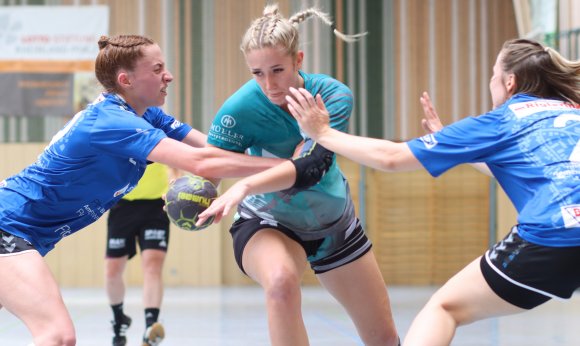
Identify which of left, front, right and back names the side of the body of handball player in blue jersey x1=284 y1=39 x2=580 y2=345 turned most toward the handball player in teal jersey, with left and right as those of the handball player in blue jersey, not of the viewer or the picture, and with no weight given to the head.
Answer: front

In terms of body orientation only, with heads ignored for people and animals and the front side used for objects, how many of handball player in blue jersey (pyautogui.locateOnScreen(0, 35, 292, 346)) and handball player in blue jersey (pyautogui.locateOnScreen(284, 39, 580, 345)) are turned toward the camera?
0

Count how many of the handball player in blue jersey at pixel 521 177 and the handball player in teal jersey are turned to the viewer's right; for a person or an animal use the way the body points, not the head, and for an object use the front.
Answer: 0

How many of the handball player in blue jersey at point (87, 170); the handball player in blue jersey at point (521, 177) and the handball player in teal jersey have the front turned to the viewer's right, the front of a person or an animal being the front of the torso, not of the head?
1

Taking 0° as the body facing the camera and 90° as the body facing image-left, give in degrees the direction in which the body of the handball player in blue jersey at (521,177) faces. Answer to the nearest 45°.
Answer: approximately 135°

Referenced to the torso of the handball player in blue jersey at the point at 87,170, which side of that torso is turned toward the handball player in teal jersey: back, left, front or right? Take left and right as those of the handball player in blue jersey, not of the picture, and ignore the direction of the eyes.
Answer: front

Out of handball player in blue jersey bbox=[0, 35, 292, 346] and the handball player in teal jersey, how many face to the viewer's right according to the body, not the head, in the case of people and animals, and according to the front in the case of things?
1

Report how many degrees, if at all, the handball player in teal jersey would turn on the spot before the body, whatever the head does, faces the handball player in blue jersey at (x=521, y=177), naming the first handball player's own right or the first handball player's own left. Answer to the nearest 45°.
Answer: approximately 45° to the first handball player's own left

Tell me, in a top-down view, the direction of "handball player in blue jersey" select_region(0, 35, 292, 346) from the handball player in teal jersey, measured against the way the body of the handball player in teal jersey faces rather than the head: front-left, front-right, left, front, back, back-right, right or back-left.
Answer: right

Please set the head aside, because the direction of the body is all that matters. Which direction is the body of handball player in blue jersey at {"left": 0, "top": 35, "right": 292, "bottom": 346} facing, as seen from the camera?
to the viewer's right

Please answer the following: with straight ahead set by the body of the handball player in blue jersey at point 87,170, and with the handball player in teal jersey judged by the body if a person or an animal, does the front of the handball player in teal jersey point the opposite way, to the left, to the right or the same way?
to the right

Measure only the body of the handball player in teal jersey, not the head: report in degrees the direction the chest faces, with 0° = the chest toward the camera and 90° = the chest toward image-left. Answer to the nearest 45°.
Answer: approximately 0°
